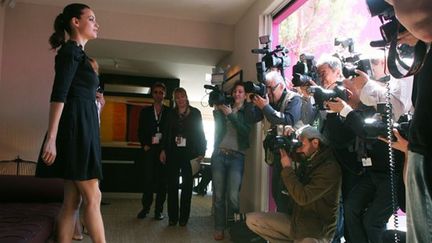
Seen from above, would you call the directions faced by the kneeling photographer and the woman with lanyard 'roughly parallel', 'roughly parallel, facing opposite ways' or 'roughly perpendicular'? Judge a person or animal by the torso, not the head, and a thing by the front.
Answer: roughly perpendicular

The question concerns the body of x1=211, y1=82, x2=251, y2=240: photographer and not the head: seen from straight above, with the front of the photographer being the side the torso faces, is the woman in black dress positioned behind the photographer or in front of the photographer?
in front

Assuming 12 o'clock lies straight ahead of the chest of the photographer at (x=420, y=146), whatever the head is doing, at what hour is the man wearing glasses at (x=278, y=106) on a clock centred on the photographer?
The man wearing glasses is roughly at 2 o'clock from the photographer.

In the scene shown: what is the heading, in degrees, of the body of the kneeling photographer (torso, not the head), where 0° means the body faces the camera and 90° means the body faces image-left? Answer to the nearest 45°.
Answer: approximately 90°

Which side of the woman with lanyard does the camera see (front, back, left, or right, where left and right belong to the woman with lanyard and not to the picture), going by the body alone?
front

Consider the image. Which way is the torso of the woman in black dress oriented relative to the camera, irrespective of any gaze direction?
to the viewer's right

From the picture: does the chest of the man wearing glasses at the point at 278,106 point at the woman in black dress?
yes

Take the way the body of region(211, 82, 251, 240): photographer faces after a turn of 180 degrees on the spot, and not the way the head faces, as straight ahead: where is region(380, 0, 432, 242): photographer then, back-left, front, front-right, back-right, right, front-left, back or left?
back-right

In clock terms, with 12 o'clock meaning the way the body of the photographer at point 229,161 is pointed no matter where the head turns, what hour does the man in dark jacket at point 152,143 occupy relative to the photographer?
The man in dark jacket is roughly at 3 o'clock from the photographer.

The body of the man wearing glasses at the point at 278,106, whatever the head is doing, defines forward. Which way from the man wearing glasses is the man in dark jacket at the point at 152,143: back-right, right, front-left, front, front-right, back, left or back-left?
right

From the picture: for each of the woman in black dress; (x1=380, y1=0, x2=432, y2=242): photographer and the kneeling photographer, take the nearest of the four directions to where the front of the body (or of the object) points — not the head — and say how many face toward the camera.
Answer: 0

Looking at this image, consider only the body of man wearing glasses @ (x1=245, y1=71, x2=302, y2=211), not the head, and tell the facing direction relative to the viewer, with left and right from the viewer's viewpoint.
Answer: facing the viewer and to the left of the viewer

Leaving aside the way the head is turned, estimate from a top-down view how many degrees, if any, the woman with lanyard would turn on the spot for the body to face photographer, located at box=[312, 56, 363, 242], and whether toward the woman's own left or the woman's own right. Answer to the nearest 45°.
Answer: approximately 45° to the woman's own left

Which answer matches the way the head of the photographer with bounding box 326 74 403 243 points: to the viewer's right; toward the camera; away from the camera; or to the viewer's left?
to the viewer's left
